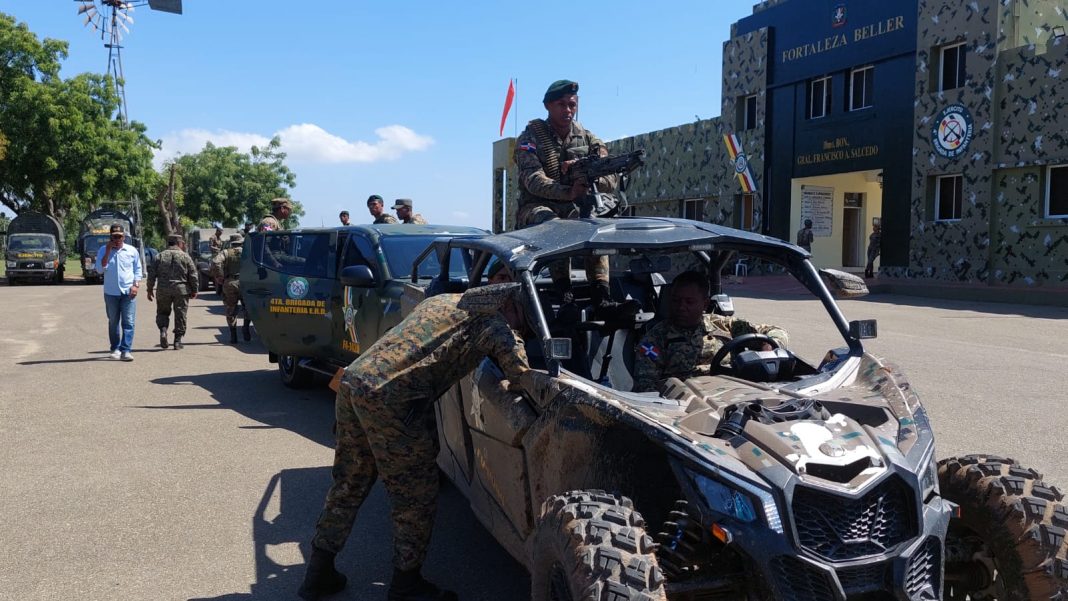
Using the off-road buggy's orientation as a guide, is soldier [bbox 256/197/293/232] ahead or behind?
behind

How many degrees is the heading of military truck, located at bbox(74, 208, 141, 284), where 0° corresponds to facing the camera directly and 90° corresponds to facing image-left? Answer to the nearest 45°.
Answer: approximately 0°

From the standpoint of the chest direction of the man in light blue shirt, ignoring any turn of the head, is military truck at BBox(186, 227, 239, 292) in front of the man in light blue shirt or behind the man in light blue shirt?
behind

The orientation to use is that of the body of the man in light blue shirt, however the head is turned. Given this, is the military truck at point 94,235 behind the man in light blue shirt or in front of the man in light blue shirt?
behind

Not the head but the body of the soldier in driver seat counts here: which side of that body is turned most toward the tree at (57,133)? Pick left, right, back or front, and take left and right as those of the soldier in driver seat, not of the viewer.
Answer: back
